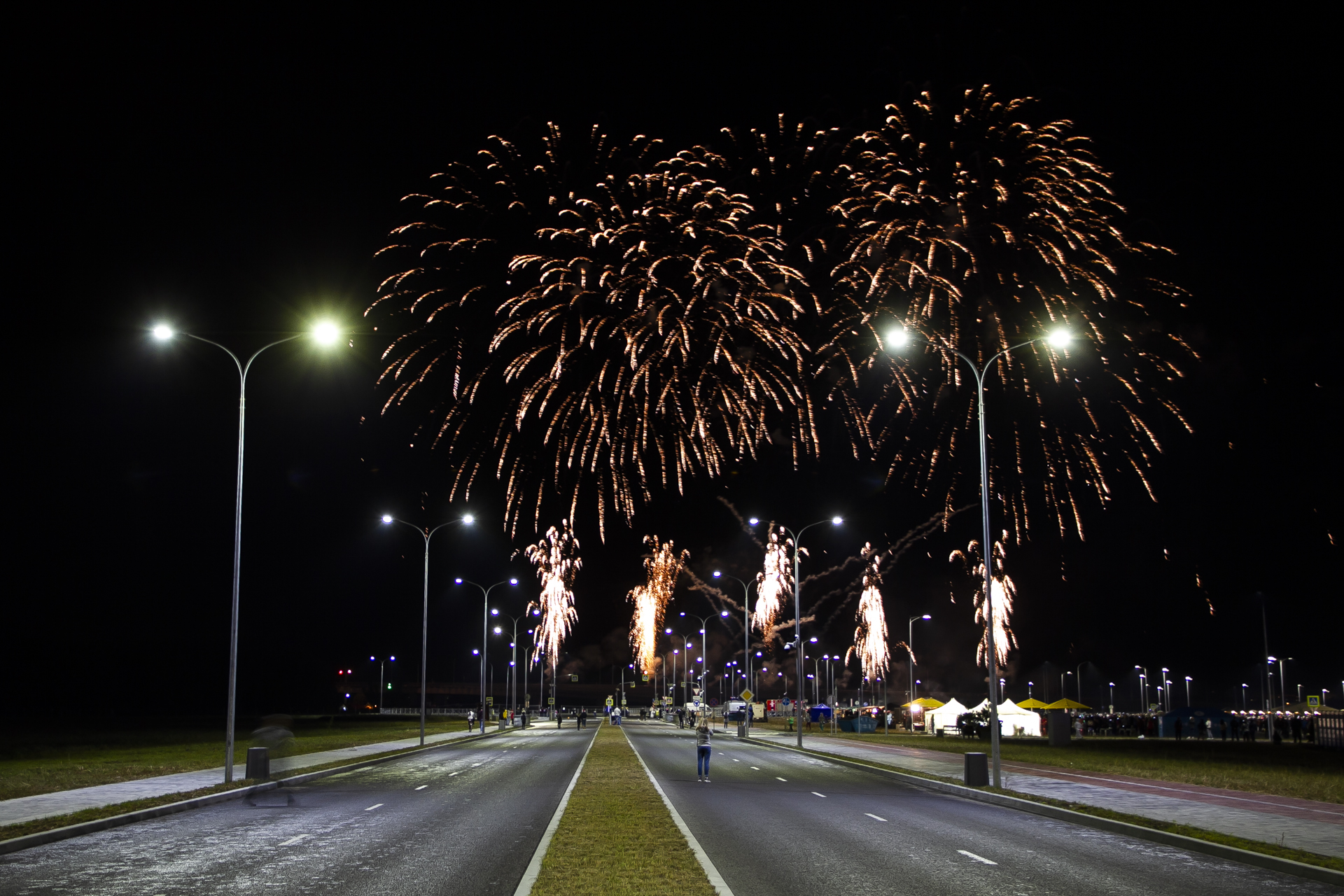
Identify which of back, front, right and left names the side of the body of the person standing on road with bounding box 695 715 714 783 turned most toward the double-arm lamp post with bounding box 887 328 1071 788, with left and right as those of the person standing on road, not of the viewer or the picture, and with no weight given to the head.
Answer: right

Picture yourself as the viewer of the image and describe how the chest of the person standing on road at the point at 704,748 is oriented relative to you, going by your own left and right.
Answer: facing away from the viewer

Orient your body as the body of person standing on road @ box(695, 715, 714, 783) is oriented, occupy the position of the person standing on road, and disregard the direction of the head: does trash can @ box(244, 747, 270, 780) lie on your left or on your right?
on your left

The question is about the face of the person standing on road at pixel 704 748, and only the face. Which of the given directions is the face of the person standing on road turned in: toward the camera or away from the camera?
away from the camera
